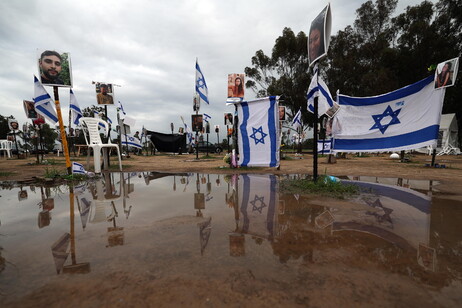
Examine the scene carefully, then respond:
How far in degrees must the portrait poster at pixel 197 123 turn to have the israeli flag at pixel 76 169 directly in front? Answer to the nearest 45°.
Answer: approximately 45° to its right

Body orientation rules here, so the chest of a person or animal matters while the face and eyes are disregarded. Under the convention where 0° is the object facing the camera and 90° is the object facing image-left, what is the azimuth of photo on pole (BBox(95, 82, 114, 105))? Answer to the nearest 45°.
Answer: approximately 0°

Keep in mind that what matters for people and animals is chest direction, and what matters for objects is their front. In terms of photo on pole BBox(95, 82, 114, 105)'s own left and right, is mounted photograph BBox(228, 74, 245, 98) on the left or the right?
on its left
